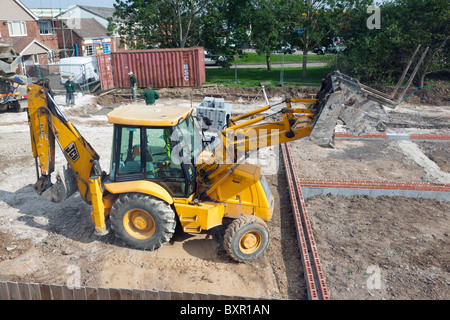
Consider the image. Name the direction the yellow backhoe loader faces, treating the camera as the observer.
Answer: facing to the right of the viewer

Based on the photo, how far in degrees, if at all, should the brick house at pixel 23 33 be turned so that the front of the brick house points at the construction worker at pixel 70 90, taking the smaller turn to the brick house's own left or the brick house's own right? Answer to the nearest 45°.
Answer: approximately 45° to the brick house's own right

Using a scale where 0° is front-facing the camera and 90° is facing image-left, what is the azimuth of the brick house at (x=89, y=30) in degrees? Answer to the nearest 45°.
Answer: approximately 0°

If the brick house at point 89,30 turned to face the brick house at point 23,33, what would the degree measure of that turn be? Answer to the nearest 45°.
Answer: approximately 45° to its right

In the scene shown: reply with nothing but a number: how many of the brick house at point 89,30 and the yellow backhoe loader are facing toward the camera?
1

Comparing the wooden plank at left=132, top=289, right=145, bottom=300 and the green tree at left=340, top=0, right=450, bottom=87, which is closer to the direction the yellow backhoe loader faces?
the green tree

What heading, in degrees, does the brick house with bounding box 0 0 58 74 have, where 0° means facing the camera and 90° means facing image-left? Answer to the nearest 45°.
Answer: approximately 315°

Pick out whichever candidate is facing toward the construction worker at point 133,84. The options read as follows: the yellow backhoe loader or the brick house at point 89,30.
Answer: the brick house

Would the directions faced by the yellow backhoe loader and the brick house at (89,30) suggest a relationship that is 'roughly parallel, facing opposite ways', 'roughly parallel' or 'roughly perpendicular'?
roughly perpendicular
